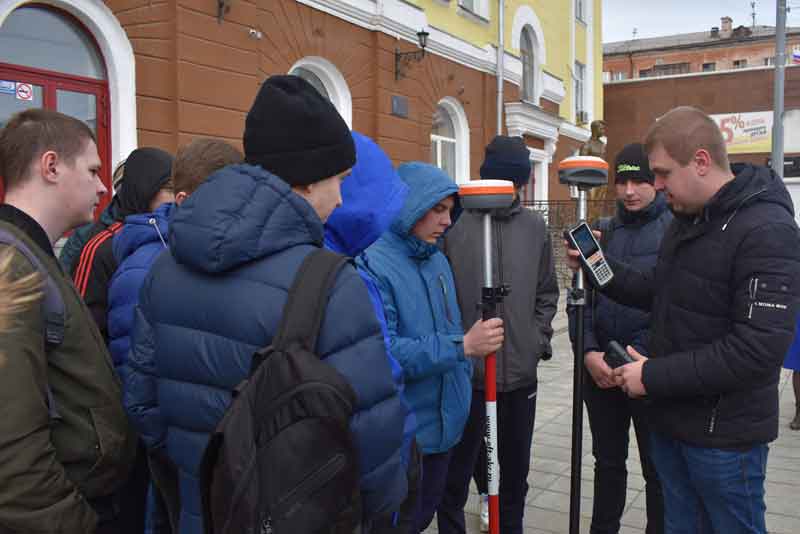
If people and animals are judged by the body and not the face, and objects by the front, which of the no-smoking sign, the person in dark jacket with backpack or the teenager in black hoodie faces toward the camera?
the no-smoking sign

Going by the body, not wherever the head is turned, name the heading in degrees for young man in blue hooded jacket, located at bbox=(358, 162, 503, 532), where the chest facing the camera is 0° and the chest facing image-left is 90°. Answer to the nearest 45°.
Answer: approximately 315°

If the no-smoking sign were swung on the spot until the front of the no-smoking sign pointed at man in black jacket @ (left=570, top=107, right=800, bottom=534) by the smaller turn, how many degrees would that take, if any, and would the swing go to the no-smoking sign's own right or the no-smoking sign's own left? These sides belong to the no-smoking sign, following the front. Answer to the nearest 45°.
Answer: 0° — it already faces them

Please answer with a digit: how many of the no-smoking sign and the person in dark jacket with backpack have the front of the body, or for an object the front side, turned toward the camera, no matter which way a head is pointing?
1

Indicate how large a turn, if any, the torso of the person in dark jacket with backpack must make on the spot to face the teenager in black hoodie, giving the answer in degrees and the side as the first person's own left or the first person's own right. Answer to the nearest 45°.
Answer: approximately 45° to the first person's own left

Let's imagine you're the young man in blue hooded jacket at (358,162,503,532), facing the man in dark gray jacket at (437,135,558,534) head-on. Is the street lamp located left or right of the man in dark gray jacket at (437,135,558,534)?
left

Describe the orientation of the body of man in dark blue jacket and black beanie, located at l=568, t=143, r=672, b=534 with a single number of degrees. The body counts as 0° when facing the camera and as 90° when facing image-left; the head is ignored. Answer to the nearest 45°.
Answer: approximately 45°

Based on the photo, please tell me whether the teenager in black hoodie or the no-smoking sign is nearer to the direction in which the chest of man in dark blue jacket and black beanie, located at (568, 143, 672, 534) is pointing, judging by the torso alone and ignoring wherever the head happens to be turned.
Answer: the teenager in black hoodie

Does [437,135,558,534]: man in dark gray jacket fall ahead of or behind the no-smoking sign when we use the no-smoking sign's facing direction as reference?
ahead

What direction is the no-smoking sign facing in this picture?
toward the camera

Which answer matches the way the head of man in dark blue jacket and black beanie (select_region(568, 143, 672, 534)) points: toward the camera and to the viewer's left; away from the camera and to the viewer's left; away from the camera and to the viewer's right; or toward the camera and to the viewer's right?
toward the camera and to the viewer's left

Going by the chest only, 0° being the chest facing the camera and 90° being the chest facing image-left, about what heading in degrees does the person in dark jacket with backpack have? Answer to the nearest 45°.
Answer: approximately 225°

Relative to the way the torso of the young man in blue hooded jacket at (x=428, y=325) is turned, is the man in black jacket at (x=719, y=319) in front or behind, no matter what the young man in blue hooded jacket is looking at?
in front

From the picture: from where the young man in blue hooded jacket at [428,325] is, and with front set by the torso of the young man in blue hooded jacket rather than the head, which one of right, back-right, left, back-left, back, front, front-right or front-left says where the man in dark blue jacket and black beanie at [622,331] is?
left

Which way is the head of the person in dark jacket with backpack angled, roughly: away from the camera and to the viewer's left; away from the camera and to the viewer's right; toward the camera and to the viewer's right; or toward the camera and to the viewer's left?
away from the camera and to the viewer's right

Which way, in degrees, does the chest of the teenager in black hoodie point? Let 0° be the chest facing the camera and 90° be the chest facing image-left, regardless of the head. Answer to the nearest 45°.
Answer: approximately 225°

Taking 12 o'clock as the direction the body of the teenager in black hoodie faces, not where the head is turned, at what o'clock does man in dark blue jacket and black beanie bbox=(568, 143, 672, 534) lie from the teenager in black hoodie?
The man in dark blue jacket and black beanie is roughly at 2 o'clock from the teenager in black hoodie.
